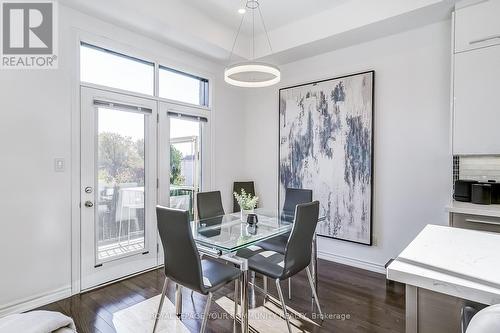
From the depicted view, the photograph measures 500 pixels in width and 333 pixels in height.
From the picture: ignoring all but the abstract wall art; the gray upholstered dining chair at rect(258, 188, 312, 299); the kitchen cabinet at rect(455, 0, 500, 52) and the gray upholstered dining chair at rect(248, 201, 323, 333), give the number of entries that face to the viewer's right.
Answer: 0

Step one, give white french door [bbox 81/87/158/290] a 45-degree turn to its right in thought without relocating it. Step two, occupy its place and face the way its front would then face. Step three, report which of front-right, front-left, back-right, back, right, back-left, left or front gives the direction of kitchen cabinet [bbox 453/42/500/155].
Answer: front-left

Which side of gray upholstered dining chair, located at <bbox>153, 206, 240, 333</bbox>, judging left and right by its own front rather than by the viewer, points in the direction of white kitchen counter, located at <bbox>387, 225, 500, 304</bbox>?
right

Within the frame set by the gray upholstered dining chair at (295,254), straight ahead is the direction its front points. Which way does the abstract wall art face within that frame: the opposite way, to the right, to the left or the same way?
to the left

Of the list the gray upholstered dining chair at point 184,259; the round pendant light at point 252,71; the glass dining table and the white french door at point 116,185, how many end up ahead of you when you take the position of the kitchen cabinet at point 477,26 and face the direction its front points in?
4

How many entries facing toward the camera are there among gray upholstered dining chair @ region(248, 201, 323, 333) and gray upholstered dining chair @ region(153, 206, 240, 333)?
0

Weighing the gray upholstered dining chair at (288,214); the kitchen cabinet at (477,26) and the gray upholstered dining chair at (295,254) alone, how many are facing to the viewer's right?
0

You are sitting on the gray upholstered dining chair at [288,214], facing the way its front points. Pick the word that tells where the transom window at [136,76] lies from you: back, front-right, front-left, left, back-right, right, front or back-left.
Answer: front-right

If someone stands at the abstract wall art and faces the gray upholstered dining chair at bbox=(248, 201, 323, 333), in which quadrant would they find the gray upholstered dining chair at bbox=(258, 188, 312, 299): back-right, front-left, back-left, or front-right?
front-right

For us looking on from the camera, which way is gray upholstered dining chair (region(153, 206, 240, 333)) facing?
facing away from the viewer and to the right of the viewer

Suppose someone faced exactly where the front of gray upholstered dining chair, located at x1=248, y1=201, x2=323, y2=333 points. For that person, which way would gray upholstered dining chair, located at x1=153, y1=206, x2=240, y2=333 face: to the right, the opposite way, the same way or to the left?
to the right

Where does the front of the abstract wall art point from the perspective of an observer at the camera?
facing the viewer and to the left of the viewer

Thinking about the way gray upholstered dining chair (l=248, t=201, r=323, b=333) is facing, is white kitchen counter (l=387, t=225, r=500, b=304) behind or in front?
behind

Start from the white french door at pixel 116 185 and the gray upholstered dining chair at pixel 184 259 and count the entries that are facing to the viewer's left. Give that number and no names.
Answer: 0

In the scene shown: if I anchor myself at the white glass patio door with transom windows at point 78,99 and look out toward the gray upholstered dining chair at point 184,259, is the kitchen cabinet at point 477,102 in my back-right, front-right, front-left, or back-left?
front-left

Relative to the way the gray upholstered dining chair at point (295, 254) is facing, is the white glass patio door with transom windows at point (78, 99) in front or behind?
in front

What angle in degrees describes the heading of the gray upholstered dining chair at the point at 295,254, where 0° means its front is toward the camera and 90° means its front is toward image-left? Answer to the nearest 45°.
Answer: approximately 135°
